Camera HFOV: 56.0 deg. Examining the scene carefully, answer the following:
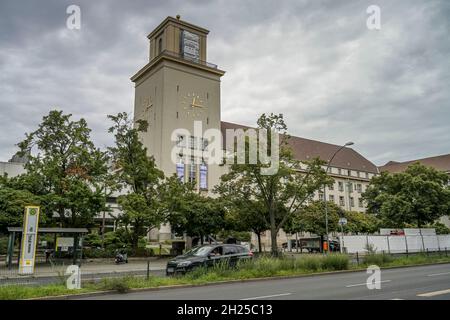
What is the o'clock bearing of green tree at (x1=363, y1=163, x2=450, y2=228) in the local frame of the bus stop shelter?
The green tree is roughly at 9 o'clock from the bus stop shelter.

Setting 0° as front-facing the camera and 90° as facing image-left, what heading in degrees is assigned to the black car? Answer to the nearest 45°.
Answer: approximately 45°

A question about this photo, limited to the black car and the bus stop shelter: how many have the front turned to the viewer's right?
0

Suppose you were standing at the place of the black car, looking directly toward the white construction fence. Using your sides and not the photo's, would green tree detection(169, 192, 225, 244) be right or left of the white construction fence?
left

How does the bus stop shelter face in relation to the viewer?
toward the camera

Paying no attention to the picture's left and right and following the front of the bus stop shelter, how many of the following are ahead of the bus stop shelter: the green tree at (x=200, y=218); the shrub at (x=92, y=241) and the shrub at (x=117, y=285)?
1

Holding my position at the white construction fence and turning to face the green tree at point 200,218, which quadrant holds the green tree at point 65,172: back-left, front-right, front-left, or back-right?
front-left

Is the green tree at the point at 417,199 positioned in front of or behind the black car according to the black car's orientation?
behind

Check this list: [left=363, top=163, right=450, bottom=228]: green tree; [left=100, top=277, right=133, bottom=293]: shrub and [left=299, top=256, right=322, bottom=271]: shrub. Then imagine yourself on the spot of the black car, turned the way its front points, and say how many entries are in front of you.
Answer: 1

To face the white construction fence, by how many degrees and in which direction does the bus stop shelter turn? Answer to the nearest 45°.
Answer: approximately 90° to its left

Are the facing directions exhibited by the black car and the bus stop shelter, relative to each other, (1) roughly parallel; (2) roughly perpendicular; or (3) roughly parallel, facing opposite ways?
roughly perpendicular

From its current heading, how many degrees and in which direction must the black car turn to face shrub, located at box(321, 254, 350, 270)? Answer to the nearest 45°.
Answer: approximately 135° to its left

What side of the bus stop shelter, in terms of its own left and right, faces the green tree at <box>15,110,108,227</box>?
back

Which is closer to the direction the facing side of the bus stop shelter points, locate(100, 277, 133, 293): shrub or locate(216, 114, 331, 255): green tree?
the shrub

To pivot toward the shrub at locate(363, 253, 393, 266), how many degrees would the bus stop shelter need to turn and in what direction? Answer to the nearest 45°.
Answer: approximately 45° to its left
